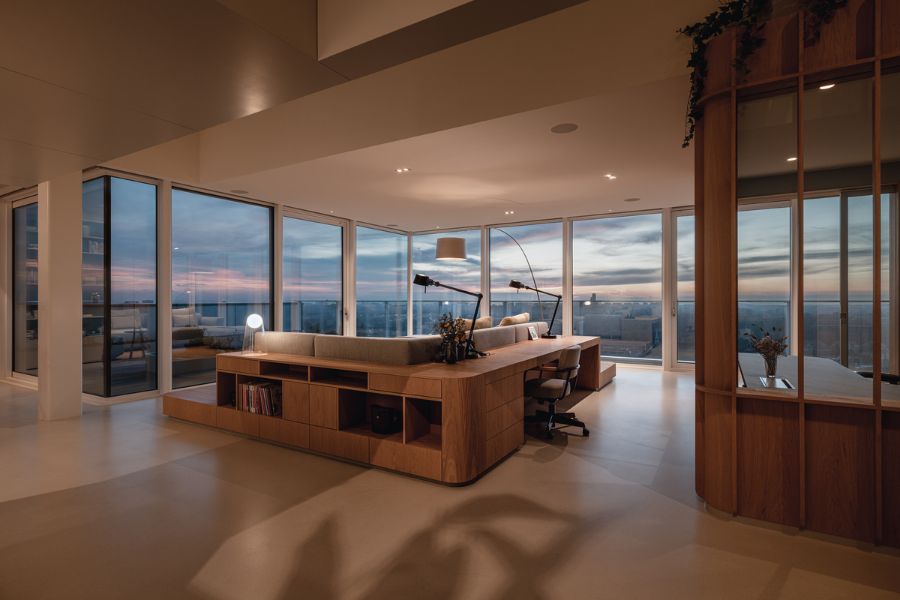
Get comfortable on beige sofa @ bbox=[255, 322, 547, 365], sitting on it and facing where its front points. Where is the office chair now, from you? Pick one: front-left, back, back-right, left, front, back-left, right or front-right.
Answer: right

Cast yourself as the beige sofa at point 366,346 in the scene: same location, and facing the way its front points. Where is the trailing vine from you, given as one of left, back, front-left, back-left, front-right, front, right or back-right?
back-right

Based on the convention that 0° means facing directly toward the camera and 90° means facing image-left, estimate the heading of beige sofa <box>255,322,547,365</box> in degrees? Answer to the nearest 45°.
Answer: approximately 180°

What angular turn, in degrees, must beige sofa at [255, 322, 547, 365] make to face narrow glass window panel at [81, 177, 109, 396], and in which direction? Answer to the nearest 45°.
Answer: approximately 45° to its left

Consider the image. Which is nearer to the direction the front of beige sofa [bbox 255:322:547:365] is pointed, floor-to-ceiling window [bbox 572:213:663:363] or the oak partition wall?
the floor-to-ceiling window

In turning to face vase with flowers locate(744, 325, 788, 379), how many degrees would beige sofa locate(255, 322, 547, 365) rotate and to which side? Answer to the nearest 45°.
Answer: approximately 135° to its right

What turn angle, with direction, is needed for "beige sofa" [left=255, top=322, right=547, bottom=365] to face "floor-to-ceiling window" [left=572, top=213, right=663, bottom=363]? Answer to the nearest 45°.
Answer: approximately 45° to its right

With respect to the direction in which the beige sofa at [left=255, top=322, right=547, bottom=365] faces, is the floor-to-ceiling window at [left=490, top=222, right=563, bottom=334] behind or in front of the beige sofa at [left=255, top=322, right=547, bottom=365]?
in front
